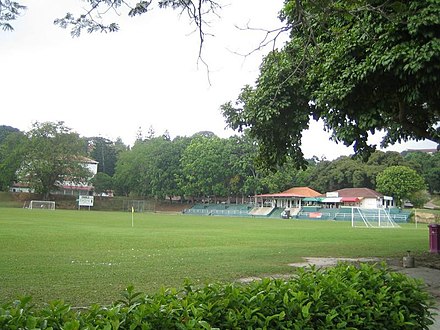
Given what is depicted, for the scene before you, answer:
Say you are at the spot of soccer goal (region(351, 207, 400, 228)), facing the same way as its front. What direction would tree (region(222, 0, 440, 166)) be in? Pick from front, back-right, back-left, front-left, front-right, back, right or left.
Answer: back-left

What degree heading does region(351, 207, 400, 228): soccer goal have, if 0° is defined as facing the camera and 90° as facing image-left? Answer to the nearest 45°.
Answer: approximately 135°
